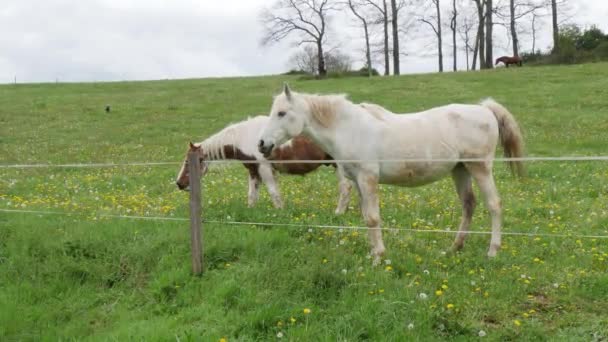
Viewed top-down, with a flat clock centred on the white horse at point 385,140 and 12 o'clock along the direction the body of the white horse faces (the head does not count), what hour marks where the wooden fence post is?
The wooden fence post is roughly at 11 o'clock from the white horse.

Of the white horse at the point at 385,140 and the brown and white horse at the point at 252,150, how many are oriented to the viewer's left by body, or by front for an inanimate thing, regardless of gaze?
2

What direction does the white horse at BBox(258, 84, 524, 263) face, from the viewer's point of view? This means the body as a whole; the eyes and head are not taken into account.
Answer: to the viewer's left

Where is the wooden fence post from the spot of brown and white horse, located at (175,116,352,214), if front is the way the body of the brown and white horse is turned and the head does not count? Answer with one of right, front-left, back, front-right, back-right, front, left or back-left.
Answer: left

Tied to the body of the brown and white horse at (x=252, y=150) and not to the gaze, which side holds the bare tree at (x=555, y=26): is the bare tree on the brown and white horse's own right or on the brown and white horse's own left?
on the brown and white horse's own right

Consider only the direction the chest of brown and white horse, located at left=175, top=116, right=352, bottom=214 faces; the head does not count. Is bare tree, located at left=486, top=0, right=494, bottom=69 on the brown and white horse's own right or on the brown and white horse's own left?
on the brown and white horse's own right

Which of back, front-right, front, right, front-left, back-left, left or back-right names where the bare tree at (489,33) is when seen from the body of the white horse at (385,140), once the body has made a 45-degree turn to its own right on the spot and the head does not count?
front-right

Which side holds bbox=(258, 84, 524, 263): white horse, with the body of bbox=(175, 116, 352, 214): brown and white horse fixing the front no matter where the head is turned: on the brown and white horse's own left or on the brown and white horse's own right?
on the brown and white horse's own left

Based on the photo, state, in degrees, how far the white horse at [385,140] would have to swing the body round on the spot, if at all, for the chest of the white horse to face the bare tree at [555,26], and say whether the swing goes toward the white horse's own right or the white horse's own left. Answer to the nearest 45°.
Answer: approximately 90° to the white horse's own right

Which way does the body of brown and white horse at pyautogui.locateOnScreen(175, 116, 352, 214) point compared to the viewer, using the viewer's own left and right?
facing to the left of the viewer
